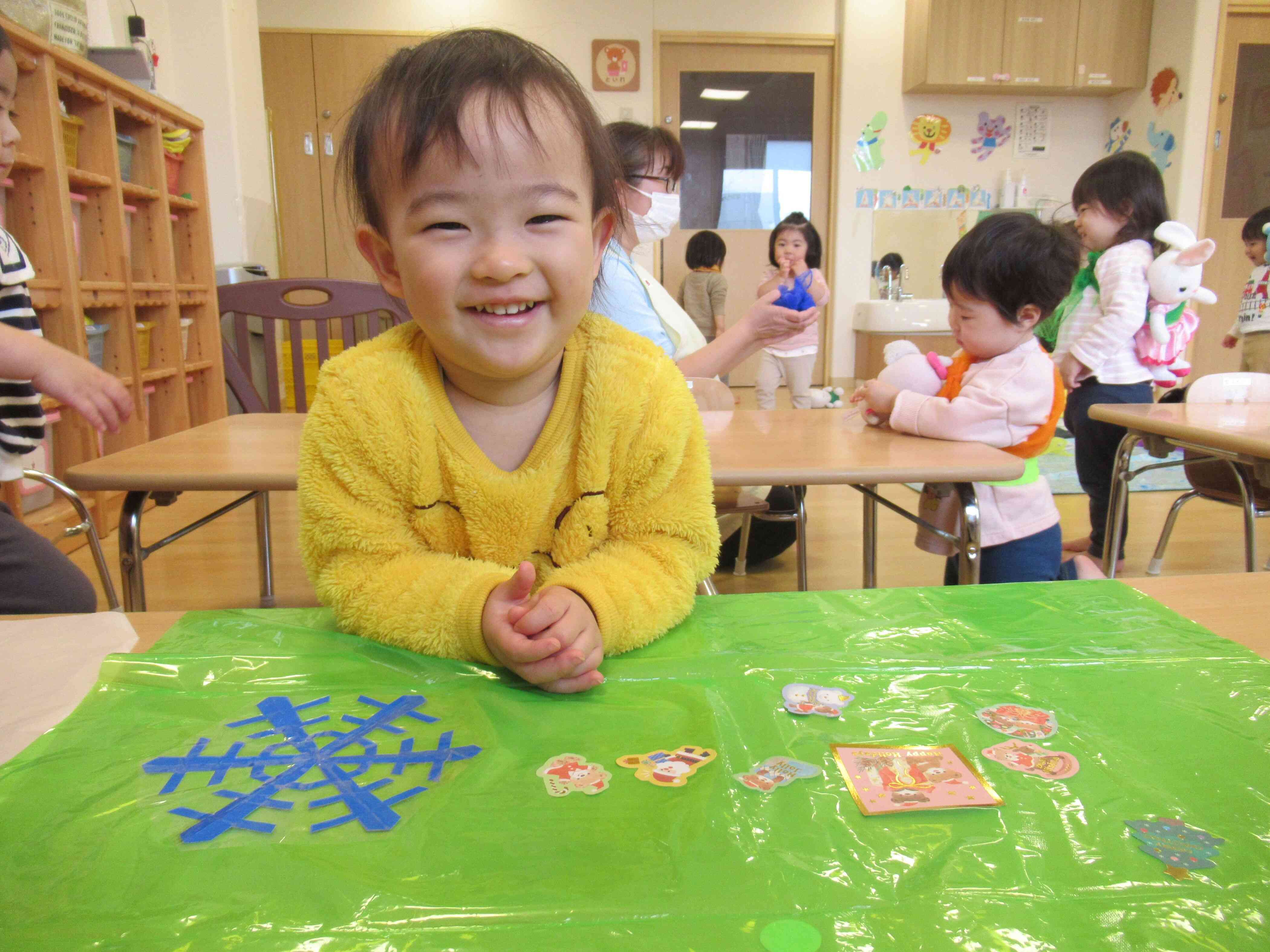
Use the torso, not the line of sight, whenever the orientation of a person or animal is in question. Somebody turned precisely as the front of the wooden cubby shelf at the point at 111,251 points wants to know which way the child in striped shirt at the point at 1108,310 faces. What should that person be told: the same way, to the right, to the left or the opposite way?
the opposite way

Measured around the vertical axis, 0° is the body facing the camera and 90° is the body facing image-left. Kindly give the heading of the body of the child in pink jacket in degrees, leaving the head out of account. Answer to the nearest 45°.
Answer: approximately 90°

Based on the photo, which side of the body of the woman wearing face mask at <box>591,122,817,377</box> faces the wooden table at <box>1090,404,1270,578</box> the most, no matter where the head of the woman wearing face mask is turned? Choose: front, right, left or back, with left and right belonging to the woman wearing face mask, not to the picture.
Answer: front

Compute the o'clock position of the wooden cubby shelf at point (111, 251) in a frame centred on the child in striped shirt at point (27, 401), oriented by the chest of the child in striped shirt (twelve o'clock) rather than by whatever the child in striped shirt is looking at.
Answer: The wooden cubby shelf is roughly at 9 o'clock from the child in striped shirt.

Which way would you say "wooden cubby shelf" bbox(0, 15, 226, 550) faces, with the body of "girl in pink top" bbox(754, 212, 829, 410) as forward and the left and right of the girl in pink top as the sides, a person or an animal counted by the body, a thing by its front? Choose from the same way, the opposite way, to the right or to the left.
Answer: to the left

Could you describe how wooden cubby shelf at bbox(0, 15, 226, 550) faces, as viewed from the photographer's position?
facing the viewer and to the right of the viewer

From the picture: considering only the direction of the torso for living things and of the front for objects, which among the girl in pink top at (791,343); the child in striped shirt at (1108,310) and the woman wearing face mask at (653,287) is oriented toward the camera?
the girl in pink top

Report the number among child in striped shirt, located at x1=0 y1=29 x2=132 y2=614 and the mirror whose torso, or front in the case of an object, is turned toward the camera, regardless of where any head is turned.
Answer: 1

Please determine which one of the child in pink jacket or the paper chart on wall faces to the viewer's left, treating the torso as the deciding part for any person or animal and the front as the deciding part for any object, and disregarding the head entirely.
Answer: the child in pink jacket

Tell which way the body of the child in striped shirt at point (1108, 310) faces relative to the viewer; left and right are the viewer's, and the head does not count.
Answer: facing to the left of the viewer

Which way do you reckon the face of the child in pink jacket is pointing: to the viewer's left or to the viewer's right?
to the viewer's left

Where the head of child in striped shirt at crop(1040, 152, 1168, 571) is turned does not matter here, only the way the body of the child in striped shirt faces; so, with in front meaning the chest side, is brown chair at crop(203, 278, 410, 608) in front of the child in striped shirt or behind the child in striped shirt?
in front

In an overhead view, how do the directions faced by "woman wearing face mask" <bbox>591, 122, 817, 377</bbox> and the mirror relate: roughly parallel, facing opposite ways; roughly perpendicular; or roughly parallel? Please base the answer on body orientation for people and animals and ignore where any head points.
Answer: roughly perpendicular

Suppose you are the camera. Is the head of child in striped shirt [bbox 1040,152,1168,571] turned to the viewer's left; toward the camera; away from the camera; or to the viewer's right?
to the viewer's left

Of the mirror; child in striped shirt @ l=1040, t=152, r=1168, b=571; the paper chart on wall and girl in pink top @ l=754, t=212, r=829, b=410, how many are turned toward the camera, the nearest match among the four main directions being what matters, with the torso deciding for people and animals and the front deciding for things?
3
